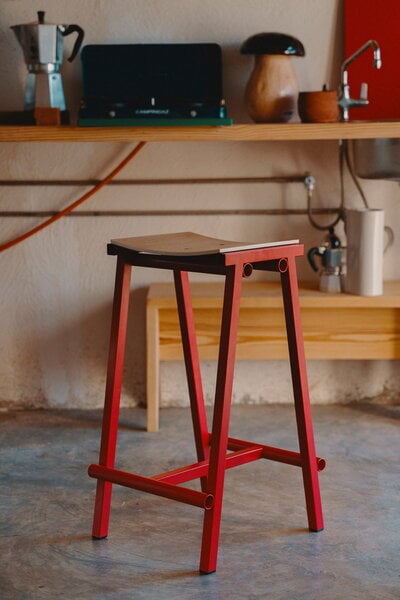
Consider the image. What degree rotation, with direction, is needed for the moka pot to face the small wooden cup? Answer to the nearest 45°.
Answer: approximately 180°

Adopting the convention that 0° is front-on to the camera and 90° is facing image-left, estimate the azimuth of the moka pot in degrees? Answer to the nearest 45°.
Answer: approximately 90°
